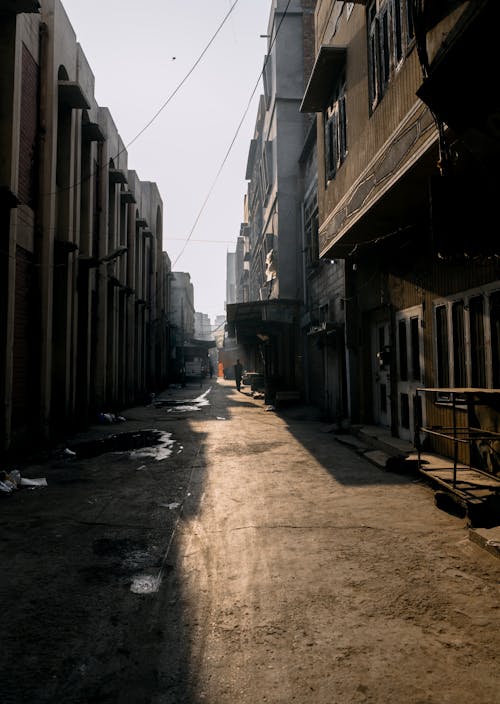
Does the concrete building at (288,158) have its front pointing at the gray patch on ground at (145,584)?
no

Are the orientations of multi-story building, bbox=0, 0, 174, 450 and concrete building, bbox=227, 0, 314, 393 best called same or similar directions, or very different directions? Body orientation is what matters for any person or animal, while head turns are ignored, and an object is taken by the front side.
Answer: very different directions

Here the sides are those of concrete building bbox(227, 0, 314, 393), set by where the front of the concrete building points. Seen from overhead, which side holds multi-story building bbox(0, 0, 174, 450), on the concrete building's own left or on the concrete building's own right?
on the concrete building's own left

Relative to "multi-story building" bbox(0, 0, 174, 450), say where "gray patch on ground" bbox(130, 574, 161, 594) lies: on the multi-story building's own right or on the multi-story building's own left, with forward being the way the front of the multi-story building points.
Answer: on the multi-story building's own right

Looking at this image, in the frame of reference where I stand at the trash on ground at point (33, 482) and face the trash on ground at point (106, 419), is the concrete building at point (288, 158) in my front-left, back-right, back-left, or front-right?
front-right

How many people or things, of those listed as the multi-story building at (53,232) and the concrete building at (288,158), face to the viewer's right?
1

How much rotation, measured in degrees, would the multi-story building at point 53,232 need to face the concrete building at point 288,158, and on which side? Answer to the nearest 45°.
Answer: approximately 45° to its left

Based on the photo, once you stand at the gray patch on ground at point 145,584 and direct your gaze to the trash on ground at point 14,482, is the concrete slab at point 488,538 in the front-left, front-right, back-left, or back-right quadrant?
back-right

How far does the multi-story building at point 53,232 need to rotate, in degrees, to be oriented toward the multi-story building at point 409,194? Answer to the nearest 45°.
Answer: approximately 45° to its right

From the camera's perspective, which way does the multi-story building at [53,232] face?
to the viewer's right

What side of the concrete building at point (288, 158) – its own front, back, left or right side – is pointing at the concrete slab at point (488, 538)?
left

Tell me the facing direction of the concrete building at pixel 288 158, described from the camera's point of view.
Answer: facing to the left of the viewer
